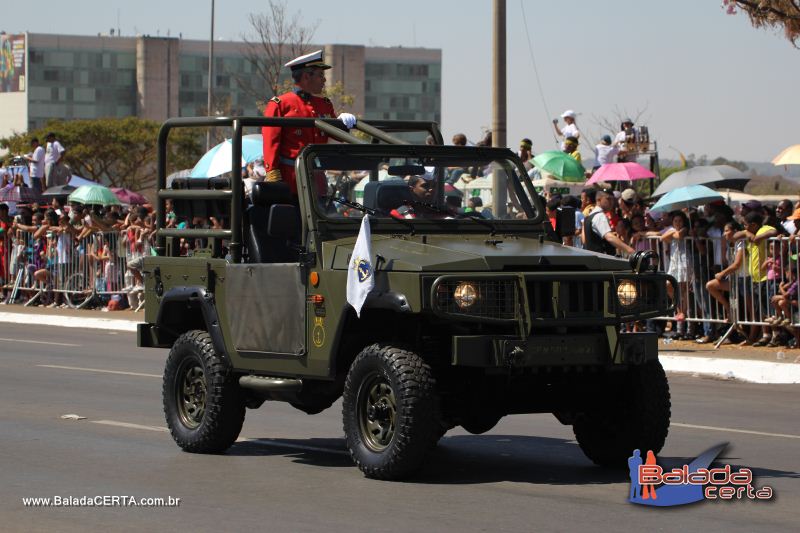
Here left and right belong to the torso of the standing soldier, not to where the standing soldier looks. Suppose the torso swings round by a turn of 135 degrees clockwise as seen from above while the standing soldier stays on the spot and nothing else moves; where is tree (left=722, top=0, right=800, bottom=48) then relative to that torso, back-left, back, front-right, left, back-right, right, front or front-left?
back-right

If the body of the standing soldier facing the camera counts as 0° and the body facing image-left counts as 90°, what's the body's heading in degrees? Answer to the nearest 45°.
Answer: approximately 315°

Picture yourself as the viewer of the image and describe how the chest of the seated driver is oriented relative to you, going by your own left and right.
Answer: facing the viewer and to the right of the viewer

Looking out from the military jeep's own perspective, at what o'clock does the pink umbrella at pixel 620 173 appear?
The pink umbrella is roughly at 8 o'clock from the military jeep.

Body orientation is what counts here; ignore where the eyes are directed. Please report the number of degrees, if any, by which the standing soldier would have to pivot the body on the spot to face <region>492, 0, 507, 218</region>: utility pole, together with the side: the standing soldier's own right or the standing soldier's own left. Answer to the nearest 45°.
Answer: approximately 135° to the standing soldier's own left

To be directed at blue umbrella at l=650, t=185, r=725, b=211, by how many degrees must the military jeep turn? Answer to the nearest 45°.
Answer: approximately 135° to its left

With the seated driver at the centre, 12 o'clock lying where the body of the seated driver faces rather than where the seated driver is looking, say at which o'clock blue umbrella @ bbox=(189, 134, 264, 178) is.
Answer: The blue umbrella is roughly at 7 o'clock from the seated driver.

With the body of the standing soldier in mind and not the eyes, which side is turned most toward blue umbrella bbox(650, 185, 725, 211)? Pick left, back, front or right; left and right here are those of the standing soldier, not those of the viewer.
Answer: left

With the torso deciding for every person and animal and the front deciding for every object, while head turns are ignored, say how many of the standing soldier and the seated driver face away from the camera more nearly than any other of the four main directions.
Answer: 0
